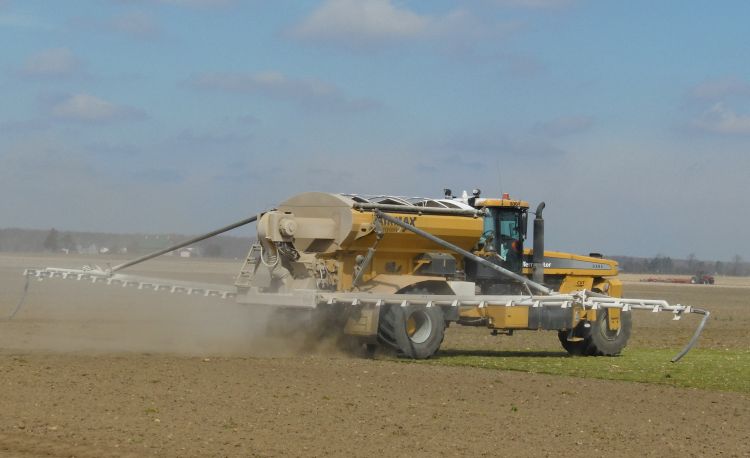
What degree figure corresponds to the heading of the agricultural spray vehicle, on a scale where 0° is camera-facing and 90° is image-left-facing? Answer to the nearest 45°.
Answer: approximately 225°
